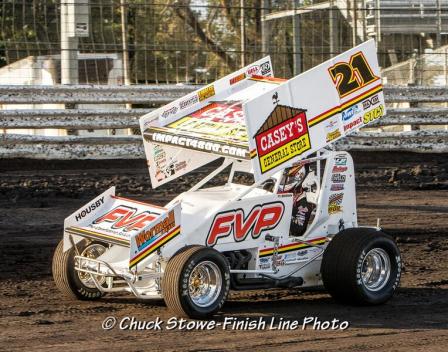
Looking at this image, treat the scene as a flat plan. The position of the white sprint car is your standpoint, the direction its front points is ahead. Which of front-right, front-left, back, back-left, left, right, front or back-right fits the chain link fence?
back-right

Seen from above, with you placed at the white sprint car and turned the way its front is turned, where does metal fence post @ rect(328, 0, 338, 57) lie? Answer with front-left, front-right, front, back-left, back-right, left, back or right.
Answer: back-right

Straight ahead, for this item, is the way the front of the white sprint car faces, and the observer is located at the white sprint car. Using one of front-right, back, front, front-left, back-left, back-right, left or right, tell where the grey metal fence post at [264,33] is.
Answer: back-right

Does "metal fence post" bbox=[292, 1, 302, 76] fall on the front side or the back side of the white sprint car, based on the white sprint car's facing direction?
on the back side

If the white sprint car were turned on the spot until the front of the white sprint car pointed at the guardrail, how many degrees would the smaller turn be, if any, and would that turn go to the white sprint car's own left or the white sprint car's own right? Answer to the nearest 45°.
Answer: approximately 135° to the white sprint car's own right

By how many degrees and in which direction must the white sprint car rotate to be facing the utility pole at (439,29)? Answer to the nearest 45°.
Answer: approximately 135° to its right

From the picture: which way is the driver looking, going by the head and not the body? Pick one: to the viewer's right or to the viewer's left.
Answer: to the viewer's left

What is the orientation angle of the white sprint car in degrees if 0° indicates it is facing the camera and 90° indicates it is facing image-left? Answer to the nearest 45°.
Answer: approximately 45°

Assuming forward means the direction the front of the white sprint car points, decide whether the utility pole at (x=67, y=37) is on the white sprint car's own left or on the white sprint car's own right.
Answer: on the white sprint car's own right

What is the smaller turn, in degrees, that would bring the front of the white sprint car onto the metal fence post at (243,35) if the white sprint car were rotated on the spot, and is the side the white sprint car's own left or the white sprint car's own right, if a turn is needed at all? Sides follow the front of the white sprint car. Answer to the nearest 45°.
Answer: approximately 135° to the white sprint car's own right
